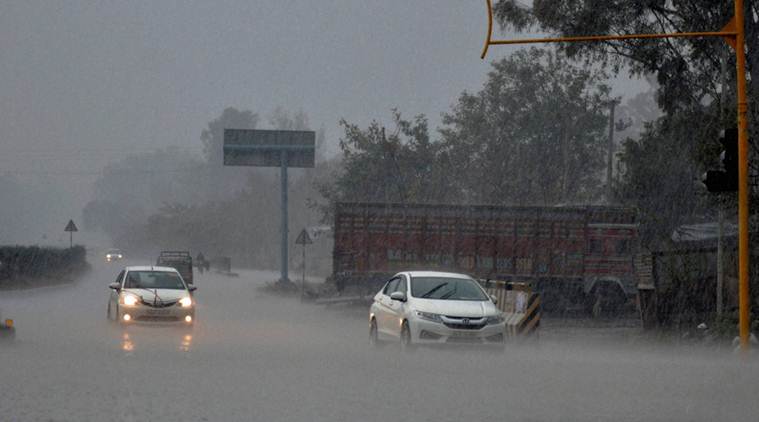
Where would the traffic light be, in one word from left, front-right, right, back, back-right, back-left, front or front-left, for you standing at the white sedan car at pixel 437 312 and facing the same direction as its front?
front-left

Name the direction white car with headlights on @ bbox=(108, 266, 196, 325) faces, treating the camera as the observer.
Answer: facing the viewer

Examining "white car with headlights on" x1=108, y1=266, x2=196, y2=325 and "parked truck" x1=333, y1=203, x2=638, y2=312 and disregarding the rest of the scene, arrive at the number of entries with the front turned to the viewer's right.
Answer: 1

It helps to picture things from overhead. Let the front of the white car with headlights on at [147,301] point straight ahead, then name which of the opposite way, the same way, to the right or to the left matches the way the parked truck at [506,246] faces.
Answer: to the left

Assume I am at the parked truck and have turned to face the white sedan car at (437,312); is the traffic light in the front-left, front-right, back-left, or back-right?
front-left

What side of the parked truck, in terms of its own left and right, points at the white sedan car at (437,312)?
right

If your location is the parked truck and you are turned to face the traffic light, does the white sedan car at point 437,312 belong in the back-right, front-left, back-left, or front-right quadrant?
front-right

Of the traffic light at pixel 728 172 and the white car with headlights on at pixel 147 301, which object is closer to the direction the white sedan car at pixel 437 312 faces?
the traffic light

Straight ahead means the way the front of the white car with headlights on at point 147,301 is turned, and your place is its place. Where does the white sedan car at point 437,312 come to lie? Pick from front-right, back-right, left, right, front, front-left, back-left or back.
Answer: front-left

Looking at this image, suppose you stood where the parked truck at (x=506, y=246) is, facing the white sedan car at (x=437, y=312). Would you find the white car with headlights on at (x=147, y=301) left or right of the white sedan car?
right

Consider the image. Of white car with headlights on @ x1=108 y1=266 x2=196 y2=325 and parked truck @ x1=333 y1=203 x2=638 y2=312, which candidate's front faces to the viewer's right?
the parked truck

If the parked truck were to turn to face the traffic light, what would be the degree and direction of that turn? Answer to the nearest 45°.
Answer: approximately 90° to its right

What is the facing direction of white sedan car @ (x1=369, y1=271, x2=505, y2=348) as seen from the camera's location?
facing the viewer and to the right of the viewer

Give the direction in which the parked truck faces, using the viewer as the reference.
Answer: facing to the right of the viewer
